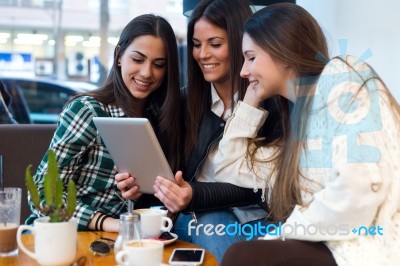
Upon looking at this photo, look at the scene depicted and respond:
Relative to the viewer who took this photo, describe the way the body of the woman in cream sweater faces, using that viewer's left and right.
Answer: facing to the left of the viewer

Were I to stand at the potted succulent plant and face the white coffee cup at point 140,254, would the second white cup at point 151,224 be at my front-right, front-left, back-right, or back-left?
front-left

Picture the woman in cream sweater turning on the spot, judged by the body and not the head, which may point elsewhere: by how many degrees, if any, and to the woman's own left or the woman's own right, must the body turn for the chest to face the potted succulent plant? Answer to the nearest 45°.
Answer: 0° — they already face it

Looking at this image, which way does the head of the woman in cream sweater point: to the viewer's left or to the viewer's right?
to the viewer's left
